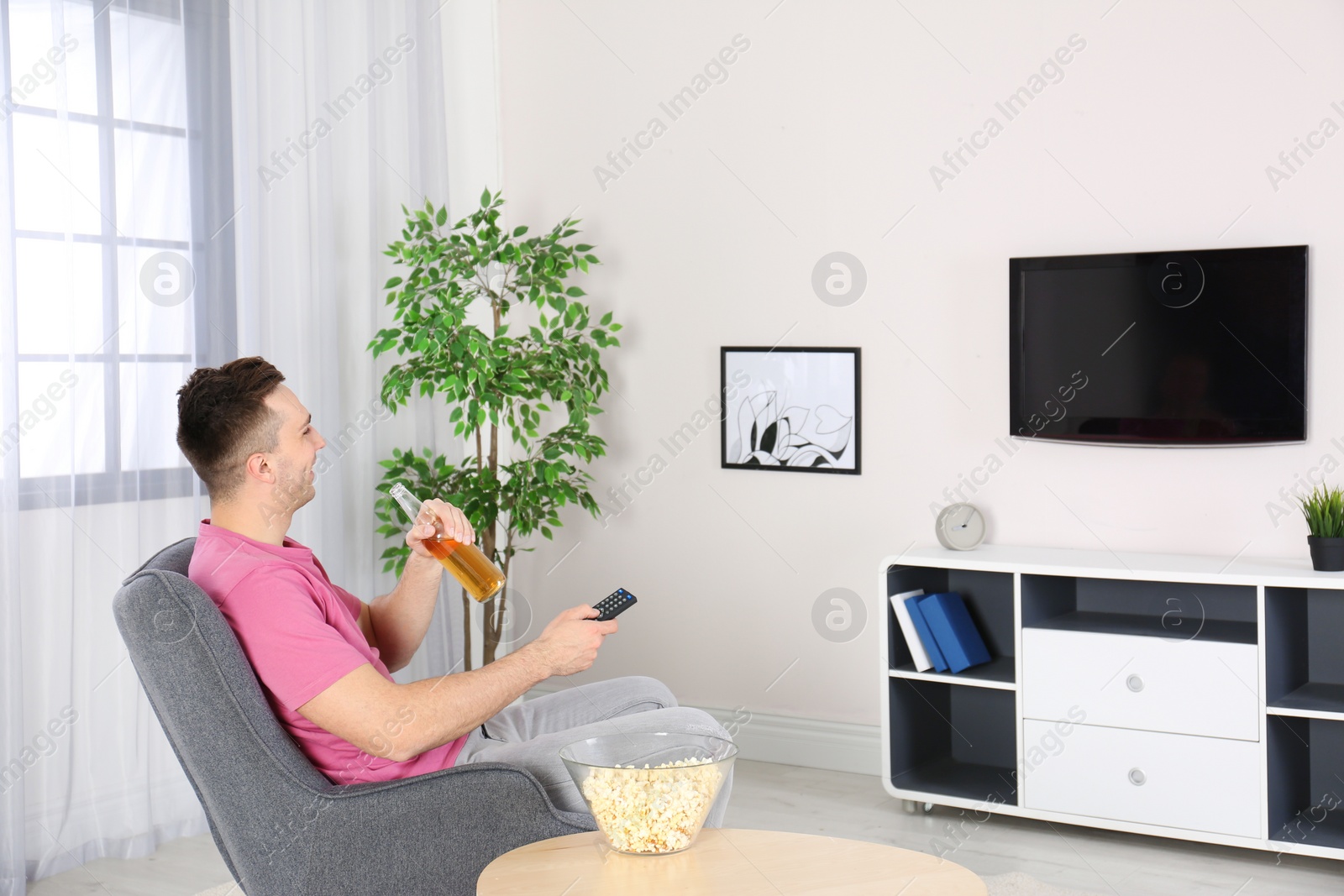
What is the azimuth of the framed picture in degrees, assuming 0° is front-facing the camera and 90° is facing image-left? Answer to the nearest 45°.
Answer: approximately 0°

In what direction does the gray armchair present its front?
to the viewer's right

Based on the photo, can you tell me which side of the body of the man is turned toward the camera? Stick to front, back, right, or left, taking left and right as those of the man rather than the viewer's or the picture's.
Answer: right

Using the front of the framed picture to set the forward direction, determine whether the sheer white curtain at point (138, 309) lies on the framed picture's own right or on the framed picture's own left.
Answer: on the framed picture's own right

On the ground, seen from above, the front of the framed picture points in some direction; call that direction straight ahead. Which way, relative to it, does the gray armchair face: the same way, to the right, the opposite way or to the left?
to the left

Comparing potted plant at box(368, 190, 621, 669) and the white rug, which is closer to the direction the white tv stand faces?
the white rug

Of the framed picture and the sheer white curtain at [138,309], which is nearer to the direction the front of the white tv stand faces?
the sheer white curtain

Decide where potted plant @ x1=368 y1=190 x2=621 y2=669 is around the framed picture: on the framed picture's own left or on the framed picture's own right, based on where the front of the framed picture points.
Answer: on the framed picture's own right

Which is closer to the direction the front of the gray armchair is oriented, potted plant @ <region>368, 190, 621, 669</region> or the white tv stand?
the white tv stand

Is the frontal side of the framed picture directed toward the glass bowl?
yes

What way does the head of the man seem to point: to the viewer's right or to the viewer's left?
to the viewer's right

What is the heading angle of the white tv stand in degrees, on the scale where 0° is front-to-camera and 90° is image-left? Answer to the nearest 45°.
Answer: approximately 45°

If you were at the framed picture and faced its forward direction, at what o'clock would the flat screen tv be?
The flat screen tv is roughly at 10 o'clock from the framed picture.
